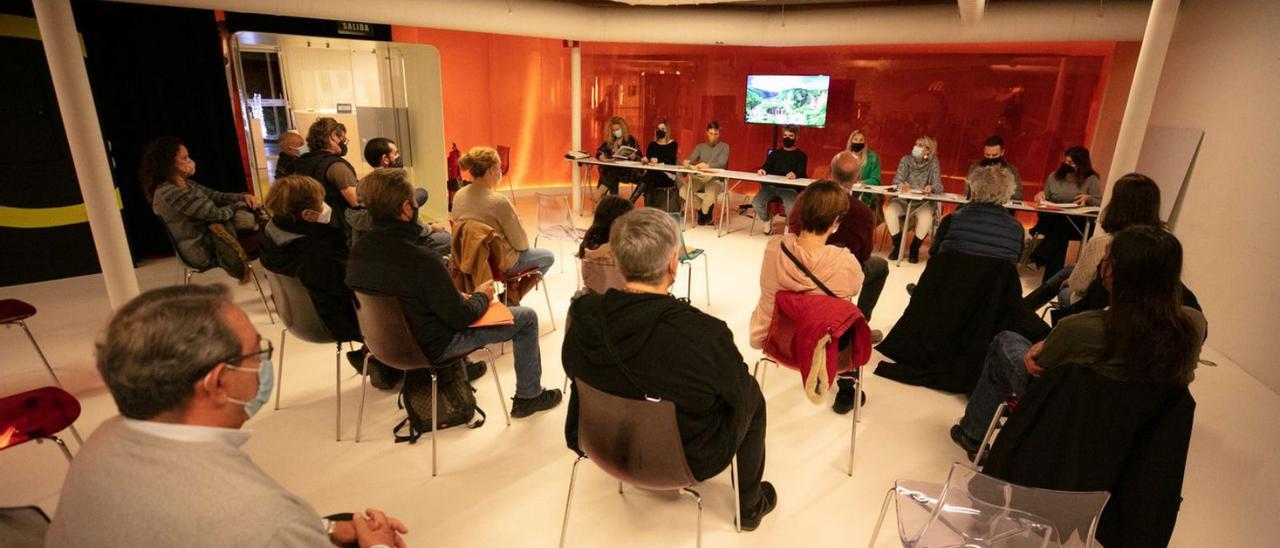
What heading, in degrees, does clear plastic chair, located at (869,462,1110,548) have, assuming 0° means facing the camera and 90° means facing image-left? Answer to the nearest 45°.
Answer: approximately 135°

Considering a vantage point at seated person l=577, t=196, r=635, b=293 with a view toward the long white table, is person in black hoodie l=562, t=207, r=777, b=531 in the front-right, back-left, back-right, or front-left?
back-right

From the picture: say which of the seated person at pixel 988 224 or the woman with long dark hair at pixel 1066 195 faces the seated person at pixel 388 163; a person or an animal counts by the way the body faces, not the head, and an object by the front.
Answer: the woman with long dark hair

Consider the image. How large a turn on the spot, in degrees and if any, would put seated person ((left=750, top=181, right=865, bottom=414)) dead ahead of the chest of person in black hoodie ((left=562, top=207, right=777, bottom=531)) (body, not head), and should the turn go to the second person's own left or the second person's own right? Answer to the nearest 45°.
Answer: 0° — they already face them

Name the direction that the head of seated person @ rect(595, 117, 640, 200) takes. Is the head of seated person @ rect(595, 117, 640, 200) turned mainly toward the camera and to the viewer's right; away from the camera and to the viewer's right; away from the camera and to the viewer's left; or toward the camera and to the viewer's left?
toward the camera and to the viewer's right

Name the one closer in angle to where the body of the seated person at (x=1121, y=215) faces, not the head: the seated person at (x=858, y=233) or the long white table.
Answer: the long white table

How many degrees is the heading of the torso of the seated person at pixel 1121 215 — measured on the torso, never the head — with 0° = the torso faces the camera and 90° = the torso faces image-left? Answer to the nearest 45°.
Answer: approximately 135°

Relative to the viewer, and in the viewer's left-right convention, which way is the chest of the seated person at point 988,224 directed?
facing away from the viewer

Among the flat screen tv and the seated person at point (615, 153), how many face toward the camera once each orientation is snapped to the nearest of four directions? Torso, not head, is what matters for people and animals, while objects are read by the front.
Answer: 2

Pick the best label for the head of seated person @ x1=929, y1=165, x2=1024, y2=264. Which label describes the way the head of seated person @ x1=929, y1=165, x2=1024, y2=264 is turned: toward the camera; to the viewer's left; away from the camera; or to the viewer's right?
away from the camera

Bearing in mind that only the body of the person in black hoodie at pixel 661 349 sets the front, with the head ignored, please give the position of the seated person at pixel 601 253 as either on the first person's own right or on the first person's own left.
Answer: on the first person's own left

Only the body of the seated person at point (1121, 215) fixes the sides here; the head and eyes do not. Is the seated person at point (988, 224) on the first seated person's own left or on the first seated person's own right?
on the first seated person's own left
